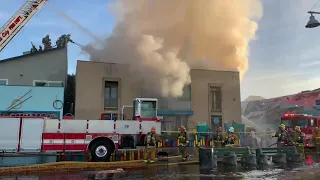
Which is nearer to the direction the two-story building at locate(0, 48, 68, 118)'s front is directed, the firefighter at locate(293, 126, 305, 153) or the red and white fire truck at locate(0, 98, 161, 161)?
the red and white fire truck

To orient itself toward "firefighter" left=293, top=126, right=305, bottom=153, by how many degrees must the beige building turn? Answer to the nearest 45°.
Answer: approximately 45° to its left

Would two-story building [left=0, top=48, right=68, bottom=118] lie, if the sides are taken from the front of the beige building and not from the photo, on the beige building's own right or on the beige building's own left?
on the beige building's own right

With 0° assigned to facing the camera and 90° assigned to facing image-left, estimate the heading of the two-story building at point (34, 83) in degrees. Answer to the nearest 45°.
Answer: approximately 0°

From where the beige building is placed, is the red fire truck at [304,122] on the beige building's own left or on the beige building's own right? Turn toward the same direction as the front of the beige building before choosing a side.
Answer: on the beige building's own left

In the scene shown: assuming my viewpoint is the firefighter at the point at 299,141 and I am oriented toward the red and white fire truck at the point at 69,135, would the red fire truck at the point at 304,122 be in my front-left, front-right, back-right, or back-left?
back-right
